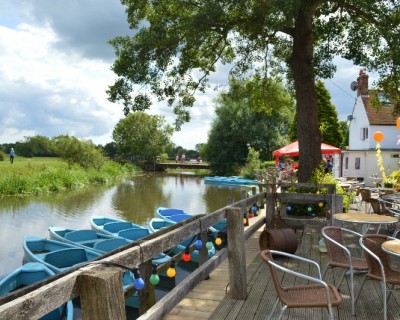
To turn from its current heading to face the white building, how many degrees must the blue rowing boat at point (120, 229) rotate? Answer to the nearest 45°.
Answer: approximately 90° to its right

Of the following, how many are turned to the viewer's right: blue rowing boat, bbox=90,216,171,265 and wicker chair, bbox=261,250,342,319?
1

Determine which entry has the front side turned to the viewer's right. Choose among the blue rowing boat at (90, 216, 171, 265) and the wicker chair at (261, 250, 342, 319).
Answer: the wicker chair

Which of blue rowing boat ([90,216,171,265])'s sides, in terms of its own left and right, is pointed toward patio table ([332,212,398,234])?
back

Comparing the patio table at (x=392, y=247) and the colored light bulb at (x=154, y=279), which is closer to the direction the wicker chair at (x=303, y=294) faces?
the patio table

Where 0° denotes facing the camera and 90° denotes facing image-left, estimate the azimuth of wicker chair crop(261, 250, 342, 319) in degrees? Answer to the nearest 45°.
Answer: approximately 270°
